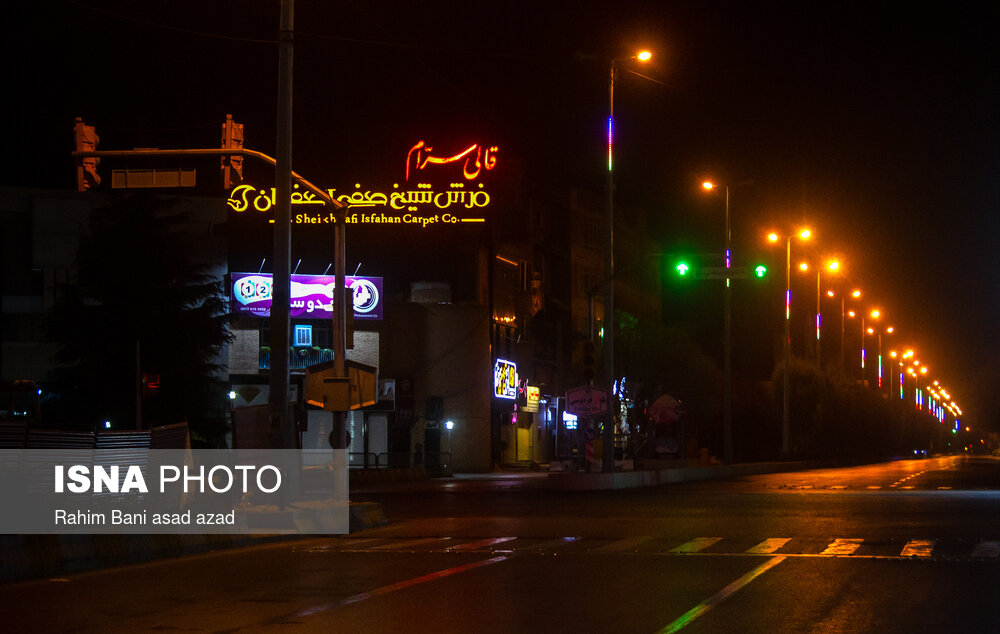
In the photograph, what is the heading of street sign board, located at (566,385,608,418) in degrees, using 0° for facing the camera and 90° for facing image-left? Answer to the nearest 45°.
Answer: approximately 0°

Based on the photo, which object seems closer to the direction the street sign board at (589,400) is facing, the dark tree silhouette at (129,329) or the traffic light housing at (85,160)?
the traffic light housing

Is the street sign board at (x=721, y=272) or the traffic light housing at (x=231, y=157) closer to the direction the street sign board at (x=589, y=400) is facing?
the traffic light housing

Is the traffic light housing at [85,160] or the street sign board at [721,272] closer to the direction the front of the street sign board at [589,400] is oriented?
the traffic light housing

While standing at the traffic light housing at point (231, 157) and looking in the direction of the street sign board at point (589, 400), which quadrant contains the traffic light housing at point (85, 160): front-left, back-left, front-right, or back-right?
back-left

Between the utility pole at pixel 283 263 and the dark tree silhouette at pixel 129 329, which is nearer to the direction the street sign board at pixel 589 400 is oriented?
the utility pole

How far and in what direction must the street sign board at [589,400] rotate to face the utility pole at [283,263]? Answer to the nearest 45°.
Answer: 0° — it already faces it

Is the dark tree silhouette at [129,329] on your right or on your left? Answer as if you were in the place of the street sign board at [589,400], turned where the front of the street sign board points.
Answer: on your right
